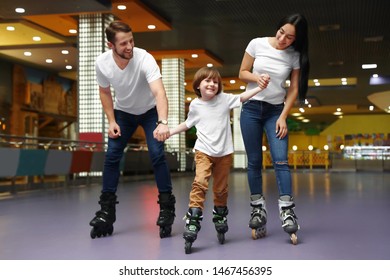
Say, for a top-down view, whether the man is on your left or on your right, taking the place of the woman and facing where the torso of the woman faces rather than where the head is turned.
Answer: on your right

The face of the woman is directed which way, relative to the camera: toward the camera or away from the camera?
toward the camera

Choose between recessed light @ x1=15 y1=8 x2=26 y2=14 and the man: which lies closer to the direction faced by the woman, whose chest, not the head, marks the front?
the man

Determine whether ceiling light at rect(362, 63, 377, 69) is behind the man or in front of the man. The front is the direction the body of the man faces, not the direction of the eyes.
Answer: behind

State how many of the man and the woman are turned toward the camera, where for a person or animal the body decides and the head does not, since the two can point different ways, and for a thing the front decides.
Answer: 2

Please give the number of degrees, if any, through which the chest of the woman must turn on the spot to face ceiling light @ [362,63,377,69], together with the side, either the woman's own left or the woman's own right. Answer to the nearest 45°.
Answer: approximately 180°

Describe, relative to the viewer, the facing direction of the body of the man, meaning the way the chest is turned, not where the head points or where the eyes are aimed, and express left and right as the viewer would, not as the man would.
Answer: facing the viewer

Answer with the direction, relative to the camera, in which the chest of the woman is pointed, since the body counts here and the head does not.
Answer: toward the camera

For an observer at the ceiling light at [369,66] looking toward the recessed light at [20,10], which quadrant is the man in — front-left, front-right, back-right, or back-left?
front-left

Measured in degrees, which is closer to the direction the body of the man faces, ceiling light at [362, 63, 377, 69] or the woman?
the woman

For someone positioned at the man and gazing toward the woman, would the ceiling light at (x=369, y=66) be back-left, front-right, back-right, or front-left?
front-left

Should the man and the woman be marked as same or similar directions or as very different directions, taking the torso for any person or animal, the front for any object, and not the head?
same or similar directions

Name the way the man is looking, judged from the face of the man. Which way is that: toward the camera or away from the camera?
toward the camera

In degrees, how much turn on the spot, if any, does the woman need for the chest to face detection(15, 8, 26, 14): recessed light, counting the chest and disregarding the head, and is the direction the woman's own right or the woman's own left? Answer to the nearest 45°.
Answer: approximately 135° to the woman's own right

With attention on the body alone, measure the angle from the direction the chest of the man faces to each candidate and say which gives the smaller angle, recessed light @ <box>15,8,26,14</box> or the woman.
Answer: the woman
